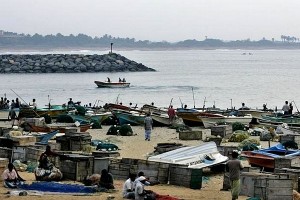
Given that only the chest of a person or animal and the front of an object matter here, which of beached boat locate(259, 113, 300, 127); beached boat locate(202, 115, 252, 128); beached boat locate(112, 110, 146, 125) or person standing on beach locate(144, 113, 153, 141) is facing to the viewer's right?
beached boat locate(202, 115, 252, 128)

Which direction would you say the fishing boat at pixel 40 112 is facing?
to the viewer's right

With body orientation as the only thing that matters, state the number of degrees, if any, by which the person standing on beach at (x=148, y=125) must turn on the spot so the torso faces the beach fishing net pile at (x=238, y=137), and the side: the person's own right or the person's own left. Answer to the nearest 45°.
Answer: approximately 90° to the person's own right

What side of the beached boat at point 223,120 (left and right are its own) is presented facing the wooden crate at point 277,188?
left

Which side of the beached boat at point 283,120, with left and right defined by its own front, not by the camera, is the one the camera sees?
left

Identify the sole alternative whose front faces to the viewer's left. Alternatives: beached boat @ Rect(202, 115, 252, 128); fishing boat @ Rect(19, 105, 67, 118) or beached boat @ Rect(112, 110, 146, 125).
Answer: beached boat @ Rect(112, 110, 146, 125)

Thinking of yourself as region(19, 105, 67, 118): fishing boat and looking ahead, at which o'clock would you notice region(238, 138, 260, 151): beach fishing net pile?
The beach fishing net pile is roughly at 2 o'clock from the fishing boat.

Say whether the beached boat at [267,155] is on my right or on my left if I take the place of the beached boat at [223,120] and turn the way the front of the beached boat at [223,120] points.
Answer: on my right

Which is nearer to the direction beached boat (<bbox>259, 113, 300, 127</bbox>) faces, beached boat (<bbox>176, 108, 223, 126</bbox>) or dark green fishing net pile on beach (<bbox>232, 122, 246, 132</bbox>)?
the beached boat

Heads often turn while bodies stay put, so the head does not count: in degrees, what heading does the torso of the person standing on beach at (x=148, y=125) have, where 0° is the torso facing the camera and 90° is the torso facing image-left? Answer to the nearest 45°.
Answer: approximately 180°

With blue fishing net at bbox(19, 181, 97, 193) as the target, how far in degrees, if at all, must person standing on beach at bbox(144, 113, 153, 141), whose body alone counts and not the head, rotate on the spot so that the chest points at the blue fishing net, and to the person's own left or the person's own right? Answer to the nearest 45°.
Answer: approximately 180°

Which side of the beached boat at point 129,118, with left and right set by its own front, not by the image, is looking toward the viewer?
left
